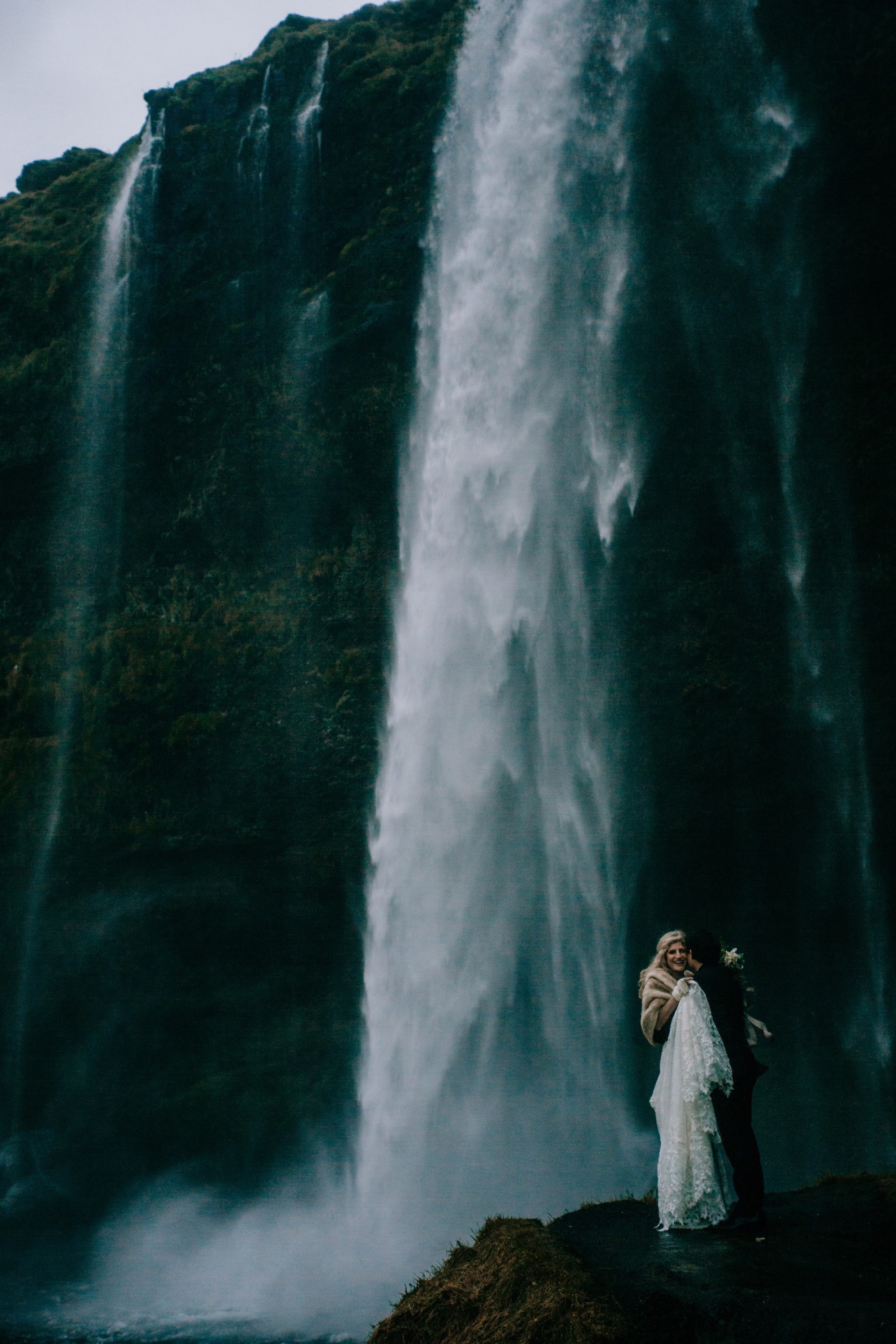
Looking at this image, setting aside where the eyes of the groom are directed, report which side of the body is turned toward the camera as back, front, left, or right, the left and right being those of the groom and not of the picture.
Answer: left

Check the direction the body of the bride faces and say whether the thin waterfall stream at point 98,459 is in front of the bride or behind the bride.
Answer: behind

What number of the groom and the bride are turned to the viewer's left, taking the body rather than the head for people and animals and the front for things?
1

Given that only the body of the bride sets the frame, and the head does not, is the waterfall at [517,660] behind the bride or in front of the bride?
behind

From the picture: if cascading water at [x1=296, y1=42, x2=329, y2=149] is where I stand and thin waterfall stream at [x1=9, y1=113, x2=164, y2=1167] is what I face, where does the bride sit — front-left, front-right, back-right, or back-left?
back-left

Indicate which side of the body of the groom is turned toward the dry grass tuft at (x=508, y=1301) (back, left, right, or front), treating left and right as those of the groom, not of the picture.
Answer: left

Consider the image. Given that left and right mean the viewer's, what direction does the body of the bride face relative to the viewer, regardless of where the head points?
facing the viewer and to the right of the viewer
